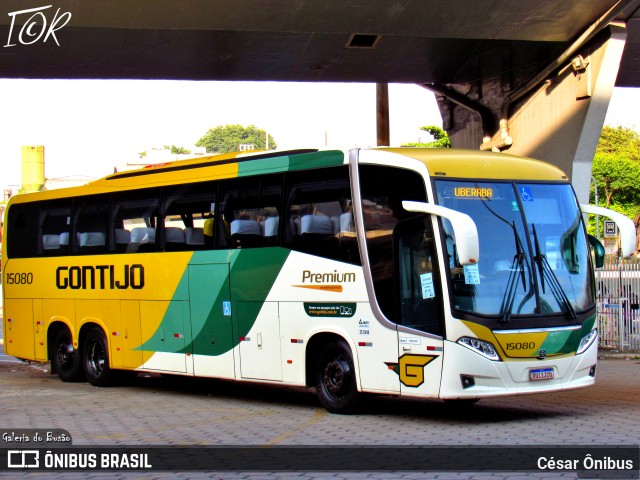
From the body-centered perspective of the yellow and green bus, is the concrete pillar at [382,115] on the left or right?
on its left

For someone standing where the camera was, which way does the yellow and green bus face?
facing the viewer and to the right of the viewer

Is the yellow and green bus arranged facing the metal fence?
no
